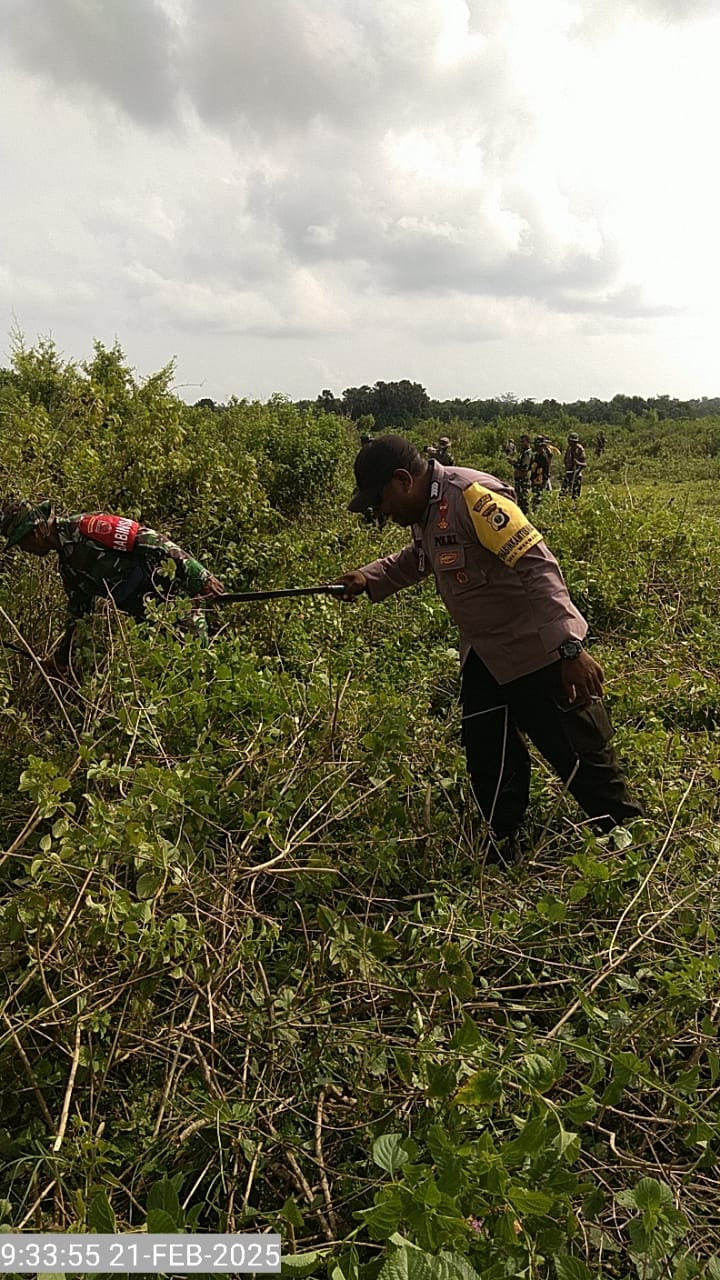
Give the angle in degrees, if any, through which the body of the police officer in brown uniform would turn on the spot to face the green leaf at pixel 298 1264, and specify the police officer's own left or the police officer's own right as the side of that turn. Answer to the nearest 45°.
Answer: approximately 45° to the police officer's own left

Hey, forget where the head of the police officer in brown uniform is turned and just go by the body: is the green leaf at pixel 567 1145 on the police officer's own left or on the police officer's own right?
on the police officer's own left

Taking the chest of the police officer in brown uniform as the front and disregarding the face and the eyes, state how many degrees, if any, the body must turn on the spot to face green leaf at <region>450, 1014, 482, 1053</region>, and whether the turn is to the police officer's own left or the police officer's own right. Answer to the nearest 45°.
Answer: approximately 45° to the police officer's own left

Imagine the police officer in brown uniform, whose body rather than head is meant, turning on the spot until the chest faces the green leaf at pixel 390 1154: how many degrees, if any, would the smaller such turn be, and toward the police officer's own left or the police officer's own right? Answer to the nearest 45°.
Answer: approximately 45° to the police officer's own left

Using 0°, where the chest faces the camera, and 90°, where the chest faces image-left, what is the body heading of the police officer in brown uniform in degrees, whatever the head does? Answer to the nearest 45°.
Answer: approximately 45°
